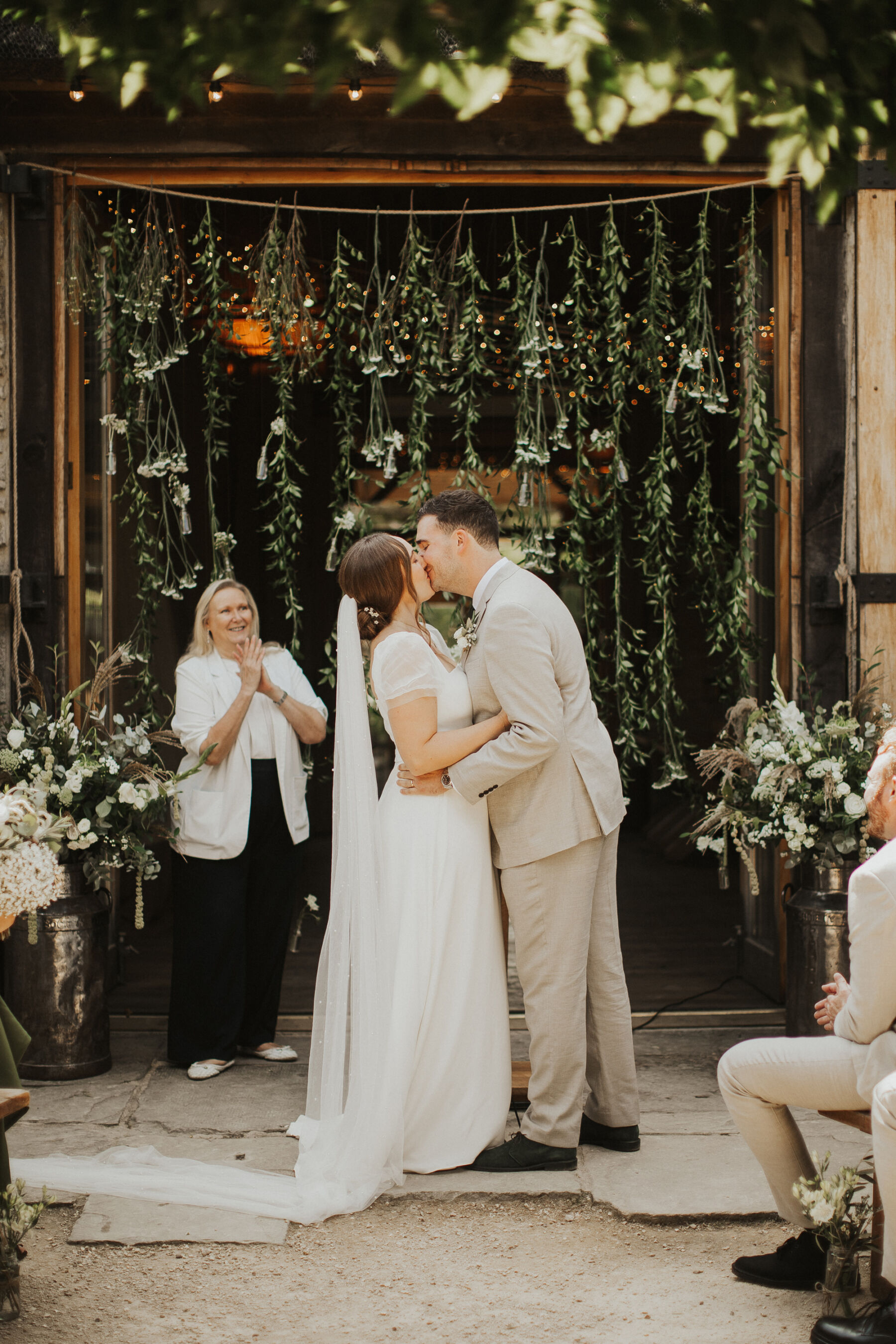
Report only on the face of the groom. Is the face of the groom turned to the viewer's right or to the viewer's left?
to the viewer's left

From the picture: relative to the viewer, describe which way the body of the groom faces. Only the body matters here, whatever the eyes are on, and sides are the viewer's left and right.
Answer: facing to the left of the viewer

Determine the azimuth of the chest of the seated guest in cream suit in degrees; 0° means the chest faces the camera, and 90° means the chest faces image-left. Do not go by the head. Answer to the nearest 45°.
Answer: approximately 90°

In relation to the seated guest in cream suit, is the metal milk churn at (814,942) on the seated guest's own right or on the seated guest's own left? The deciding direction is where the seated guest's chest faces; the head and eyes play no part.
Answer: on the seated guest's own right

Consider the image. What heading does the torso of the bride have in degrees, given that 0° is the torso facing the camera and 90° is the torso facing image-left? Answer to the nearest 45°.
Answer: approximately 270°

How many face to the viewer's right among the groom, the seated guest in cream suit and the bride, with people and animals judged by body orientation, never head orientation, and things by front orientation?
1

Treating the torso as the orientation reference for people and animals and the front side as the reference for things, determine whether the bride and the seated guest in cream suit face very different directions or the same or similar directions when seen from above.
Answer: very different directions

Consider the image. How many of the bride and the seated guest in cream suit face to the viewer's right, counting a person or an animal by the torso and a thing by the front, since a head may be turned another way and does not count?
1

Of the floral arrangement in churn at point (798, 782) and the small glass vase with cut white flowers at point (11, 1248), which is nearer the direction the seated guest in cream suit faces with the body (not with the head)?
the small glass vase with cut white flowers

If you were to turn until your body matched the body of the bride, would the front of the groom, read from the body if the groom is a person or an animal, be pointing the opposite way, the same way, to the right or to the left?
the opposite way
